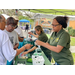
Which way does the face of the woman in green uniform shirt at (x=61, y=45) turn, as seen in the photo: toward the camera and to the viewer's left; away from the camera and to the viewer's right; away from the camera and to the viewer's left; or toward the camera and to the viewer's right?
toward the camera and to the viewer's left

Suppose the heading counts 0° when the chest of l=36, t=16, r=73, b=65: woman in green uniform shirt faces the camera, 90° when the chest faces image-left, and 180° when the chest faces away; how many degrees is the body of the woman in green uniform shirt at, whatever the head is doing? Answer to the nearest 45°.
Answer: approximately 45°
